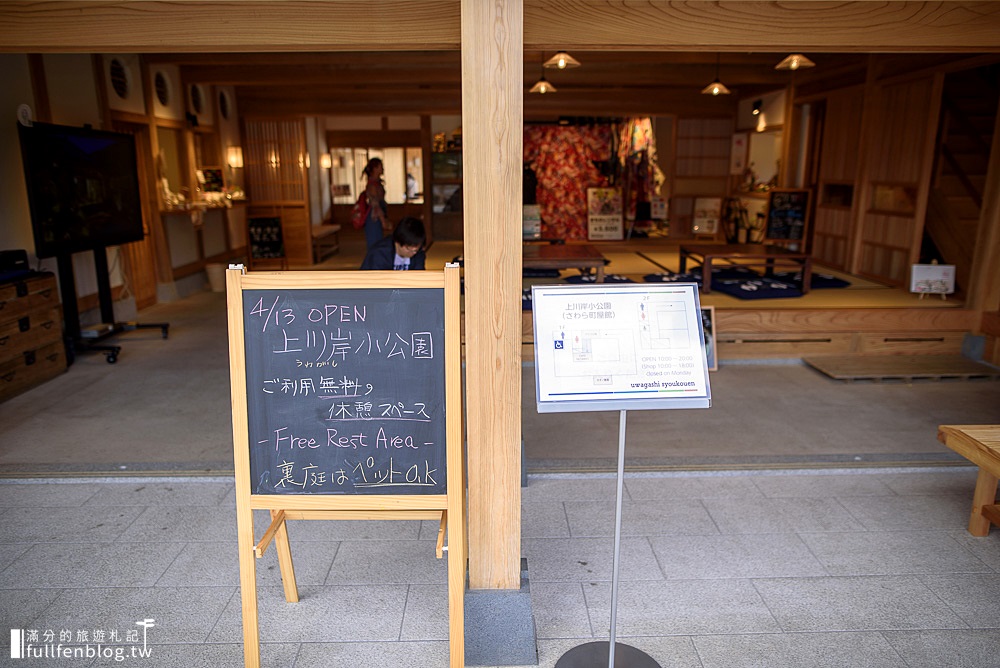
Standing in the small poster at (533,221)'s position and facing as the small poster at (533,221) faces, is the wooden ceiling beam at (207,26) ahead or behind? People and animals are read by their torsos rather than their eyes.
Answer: ahead

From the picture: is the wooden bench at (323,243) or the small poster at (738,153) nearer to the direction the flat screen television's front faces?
the small poster

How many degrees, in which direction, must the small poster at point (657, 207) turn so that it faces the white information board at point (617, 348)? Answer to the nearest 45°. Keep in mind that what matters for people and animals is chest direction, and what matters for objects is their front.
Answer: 0° — it already faces it

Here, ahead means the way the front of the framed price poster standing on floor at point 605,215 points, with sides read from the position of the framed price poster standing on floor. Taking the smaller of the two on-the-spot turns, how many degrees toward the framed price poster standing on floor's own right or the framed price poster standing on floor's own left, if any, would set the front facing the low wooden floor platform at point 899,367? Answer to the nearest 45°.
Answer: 0° — it already faces it

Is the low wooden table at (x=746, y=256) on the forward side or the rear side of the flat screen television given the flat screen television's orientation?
on the forward side

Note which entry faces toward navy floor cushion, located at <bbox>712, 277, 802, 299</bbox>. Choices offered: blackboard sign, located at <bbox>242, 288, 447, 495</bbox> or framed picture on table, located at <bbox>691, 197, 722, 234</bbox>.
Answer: the framed picture on table

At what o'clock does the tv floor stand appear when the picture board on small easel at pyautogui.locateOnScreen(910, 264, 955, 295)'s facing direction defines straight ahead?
The tv floor stand is roughly at 2 o'clock from the picture board on small easel.

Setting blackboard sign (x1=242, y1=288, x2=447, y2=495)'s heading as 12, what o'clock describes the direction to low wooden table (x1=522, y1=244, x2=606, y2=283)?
The low wooden table is roughly at 7 o'clock from the blackboard sign.
